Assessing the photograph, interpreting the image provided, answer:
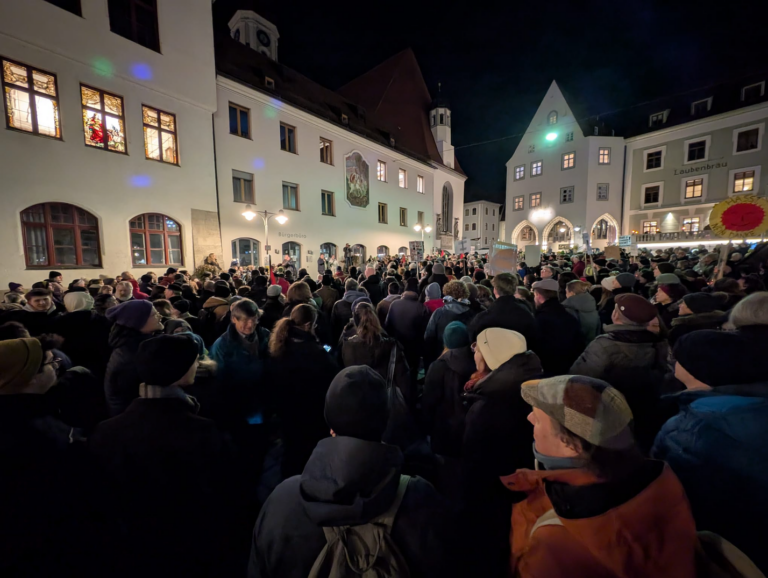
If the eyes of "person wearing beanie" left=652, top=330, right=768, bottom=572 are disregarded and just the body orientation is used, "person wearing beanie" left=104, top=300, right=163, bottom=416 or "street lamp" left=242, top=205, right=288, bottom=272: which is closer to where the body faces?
the street lamp

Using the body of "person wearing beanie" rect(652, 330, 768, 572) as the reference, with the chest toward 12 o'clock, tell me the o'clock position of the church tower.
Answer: The church tower is roughly at 12 o'clock from the person wearing beanie.

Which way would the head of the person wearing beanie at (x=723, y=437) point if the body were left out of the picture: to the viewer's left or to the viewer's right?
to the viewer's left

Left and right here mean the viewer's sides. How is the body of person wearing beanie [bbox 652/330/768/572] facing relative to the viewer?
facing away from the viewer and to the left of the viewer

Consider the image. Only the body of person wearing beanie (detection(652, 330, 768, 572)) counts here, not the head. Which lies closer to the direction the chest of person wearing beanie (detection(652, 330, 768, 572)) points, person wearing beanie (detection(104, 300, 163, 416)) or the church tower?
the church tower

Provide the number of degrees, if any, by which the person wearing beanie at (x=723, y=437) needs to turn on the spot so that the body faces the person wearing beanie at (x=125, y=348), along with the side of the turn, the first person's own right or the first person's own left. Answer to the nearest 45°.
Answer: approximately 90° to the first person's own left

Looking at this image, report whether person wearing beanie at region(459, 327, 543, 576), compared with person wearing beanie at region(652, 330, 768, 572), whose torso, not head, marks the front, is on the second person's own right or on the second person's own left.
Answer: on the second person's own left

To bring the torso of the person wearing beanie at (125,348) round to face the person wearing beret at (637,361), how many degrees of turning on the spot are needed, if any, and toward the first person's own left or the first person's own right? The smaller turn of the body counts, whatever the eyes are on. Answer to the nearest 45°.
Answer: approximately 45° to the first person's own right

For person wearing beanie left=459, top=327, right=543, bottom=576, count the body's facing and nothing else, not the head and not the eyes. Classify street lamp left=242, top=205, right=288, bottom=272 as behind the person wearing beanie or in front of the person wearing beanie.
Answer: in front

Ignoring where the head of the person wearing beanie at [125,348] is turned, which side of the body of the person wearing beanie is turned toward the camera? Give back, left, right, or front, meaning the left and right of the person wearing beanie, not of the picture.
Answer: right

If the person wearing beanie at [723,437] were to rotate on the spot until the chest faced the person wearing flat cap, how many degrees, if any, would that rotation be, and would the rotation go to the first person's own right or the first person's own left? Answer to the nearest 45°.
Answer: approximately 135° to the first person's own left
